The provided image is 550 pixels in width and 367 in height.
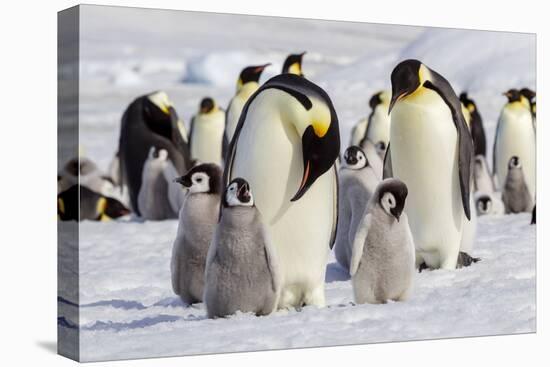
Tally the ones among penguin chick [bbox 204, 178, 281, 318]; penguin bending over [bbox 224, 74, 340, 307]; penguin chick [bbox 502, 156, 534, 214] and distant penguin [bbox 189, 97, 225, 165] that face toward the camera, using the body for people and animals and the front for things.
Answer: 4

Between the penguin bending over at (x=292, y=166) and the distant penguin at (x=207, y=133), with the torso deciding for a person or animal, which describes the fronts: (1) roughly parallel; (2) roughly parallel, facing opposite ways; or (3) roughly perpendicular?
roughly parallel

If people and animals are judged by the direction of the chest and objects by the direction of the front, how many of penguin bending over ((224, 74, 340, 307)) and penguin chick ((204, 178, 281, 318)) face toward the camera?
2

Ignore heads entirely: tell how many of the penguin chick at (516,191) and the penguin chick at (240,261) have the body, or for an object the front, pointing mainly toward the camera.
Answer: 2

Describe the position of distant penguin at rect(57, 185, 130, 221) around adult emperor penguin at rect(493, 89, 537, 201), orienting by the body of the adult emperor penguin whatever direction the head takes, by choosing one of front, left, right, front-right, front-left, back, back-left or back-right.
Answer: front-right

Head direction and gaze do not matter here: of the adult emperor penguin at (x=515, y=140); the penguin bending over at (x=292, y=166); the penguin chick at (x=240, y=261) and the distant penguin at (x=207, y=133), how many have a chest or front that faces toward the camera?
4

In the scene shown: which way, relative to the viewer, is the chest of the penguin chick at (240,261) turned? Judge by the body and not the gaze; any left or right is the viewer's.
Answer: facing the viewer

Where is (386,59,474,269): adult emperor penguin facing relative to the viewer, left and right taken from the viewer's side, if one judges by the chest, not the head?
facing the viewer and to the left of the viewer

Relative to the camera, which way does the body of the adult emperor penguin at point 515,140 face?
toward the camera

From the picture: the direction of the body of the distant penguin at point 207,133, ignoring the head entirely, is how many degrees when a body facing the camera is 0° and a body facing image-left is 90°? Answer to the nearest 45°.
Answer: approximately 0°

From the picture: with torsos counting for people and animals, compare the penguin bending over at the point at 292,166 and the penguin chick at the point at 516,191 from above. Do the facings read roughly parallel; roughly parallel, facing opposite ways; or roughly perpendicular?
roughly parallel

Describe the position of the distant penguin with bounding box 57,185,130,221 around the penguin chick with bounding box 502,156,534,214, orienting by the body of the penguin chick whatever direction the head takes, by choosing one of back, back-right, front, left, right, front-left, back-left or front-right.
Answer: front-right

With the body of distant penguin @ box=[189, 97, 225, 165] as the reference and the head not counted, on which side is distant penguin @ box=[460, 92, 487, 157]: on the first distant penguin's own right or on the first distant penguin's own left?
on the first distant penguin's own left
